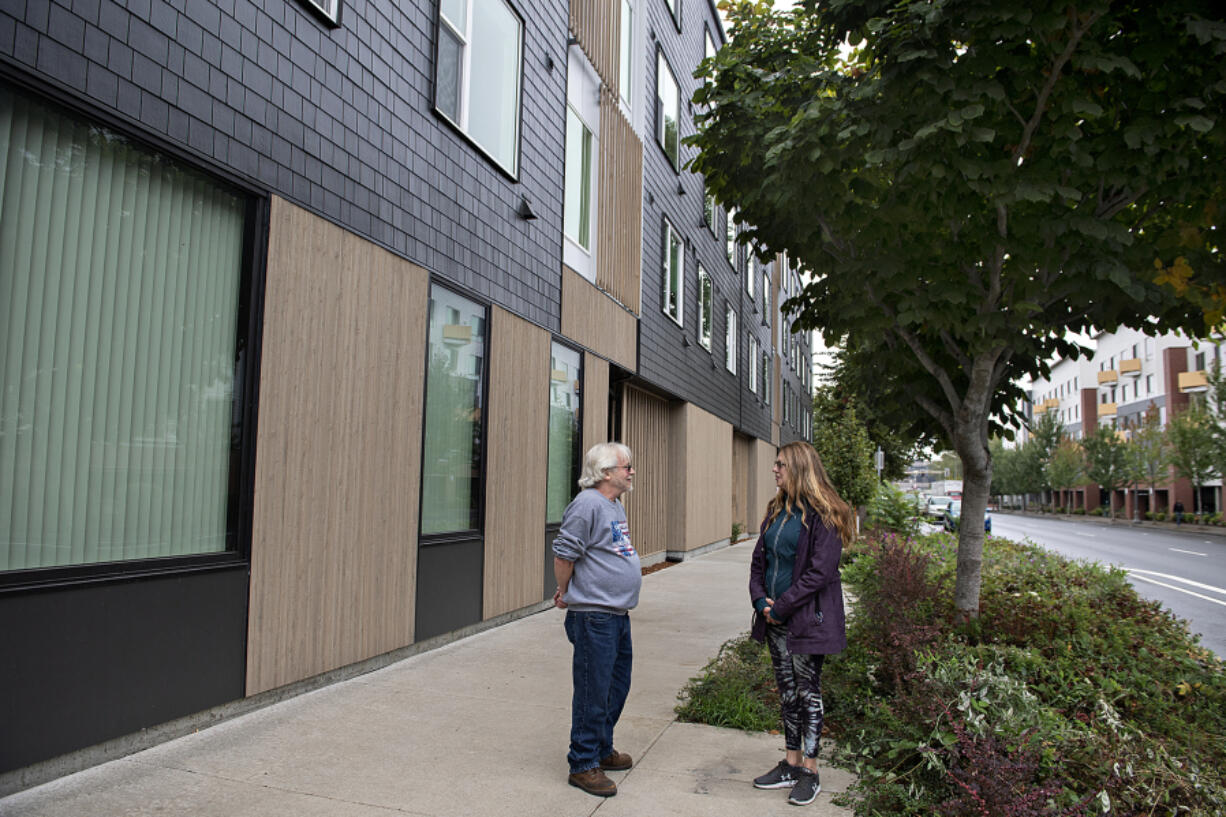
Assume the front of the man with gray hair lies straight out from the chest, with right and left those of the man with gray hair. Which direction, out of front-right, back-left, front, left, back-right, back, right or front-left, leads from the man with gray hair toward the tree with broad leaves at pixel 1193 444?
front-left

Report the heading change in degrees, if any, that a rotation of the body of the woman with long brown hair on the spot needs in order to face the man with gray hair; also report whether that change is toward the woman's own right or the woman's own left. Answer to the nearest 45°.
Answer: approximately 45° to the woman's own right

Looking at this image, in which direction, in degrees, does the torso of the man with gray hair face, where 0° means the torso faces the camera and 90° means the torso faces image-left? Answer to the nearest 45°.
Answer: approximately 270°

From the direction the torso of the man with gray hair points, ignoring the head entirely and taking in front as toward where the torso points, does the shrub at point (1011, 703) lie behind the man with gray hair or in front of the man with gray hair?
in front

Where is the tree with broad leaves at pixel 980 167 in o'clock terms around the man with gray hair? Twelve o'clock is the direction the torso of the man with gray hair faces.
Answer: The tree with broad leaves is roughly at 11 o'clock from the man with gray hair.

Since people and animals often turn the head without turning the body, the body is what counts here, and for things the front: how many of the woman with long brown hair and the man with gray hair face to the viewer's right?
1

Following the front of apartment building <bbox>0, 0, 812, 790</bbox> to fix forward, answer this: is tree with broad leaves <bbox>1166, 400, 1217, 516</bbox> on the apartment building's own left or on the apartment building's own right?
on the apartment building's own left

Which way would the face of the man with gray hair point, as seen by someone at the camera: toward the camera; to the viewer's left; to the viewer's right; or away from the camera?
to the viewer's right

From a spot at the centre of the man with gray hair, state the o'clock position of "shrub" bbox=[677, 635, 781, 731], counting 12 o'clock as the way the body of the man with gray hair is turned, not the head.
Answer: The shrub is roughly at 10 o'clock from the man with gray hair.

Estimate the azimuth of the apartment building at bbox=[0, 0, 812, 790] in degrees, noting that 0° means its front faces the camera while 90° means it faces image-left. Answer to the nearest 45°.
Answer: approximately 315°

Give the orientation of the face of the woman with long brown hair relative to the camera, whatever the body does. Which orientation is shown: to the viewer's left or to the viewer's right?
to the viewer's left

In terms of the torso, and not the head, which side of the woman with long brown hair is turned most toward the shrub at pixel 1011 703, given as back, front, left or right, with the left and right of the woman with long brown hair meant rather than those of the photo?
back

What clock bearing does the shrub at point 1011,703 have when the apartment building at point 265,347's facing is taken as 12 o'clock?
The shrub is roughly at 11 o'clock from the apartment building.

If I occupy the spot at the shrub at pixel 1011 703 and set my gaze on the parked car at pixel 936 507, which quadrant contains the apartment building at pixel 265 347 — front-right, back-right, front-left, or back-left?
front-left

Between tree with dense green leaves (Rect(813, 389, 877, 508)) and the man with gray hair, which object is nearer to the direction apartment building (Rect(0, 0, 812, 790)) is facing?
the man with gray hair
